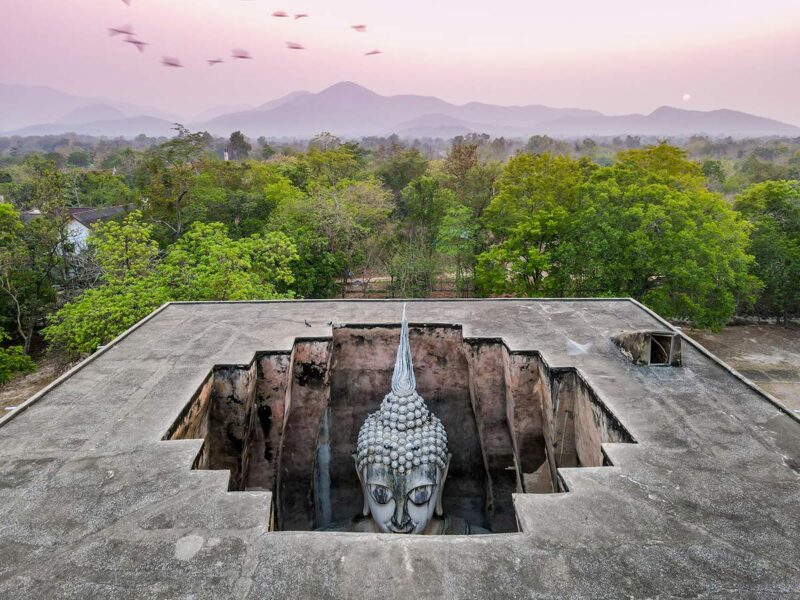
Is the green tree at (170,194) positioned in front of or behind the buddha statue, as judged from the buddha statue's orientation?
behind

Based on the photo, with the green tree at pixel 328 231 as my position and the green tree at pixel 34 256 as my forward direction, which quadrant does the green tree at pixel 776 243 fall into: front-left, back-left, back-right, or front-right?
back-left

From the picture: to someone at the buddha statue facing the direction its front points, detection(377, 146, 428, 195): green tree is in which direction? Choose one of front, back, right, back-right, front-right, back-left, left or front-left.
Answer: back

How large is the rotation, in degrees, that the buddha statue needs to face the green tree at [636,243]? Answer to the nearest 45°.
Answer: approximately 135° to its left

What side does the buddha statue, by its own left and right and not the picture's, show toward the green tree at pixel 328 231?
back

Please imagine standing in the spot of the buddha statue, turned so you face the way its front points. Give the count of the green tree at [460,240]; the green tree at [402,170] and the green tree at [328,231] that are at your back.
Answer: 3

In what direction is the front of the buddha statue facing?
toward the camera

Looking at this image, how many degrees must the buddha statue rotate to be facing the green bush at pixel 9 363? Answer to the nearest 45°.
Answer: approximately 135° to its right

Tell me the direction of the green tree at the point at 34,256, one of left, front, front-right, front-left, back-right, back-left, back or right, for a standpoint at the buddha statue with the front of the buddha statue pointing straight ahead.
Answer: back-right

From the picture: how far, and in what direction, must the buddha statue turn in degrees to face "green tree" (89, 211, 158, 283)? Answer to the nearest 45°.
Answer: approximately 135° to its right

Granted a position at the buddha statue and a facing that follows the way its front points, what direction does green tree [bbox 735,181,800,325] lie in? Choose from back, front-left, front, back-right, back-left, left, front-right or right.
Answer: back-left

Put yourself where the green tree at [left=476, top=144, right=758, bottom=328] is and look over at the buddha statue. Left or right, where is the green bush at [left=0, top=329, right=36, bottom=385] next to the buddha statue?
right
